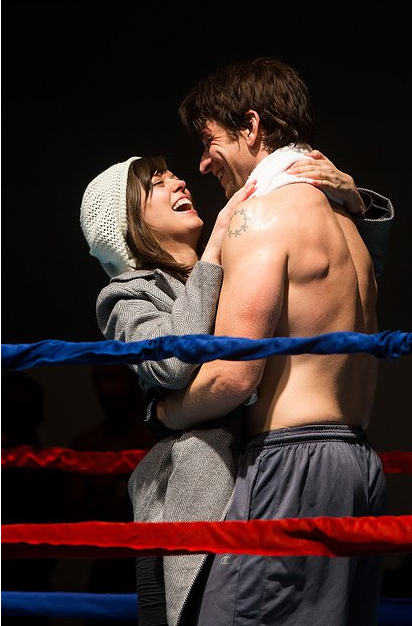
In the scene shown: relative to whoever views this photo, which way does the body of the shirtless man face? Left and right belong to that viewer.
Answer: facing away from the viewer and to the left of the viewer

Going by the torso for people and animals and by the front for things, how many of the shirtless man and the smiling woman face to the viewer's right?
1

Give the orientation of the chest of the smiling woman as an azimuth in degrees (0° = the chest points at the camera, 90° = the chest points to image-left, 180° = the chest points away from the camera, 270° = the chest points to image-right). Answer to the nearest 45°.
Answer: approximately 270°

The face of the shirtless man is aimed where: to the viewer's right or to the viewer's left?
to the viewer's left

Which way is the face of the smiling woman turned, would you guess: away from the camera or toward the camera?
toward the camera
